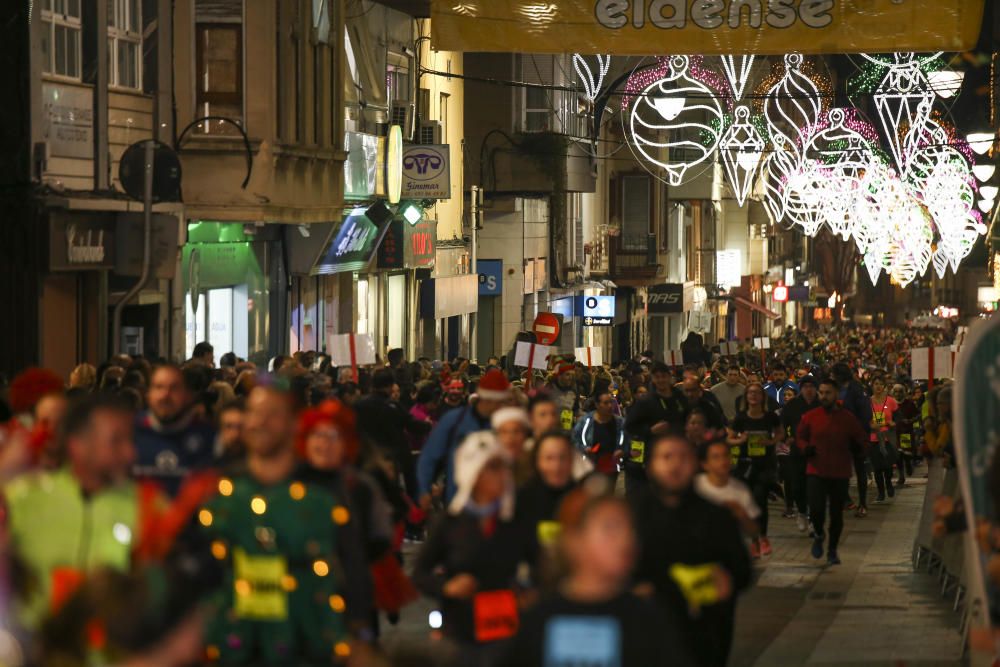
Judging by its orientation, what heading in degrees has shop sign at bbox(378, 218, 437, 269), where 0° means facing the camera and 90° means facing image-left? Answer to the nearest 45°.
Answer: approximately 315°

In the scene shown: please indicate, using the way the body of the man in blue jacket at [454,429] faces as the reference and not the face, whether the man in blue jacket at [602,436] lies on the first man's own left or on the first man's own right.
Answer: on the first man's own left

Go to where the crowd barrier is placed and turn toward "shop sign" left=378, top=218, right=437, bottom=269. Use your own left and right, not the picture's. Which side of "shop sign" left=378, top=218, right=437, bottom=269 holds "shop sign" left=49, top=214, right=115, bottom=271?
left

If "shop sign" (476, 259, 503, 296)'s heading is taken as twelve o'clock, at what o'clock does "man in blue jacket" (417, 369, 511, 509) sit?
The man in blue jacket is roughly at 12 o'clock from the shop sign.
